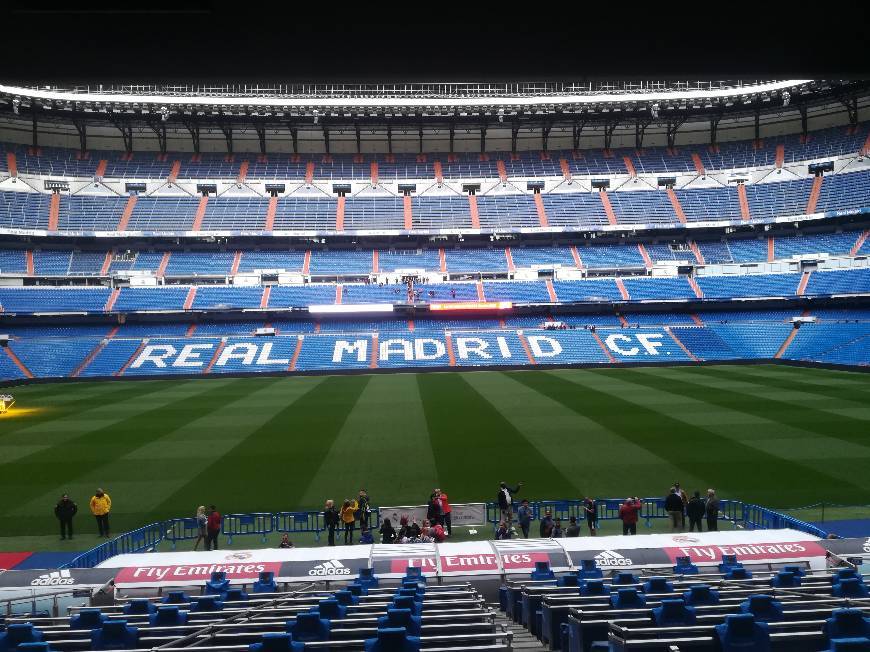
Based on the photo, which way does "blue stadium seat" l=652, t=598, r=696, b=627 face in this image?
away from the camera

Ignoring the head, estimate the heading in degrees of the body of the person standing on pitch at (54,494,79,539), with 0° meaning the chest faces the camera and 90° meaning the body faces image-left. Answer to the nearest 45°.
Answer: approximately 0°

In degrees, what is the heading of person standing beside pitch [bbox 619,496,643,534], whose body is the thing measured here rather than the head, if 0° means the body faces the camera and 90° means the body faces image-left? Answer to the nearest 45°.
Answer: approximately 180°
